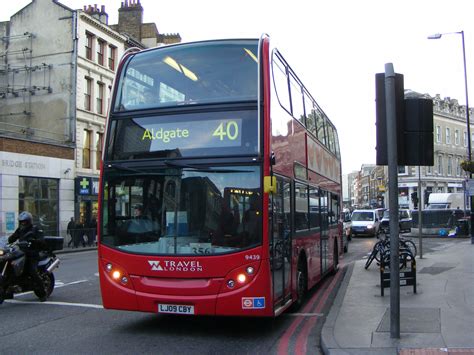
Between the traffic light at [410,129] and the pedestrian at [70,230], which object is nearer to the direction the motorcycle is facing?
the traffic light

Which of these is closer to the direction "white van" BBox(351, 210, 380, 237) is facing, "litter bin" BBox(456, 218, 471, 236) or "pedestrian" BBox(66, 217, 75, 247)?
the pedestrian

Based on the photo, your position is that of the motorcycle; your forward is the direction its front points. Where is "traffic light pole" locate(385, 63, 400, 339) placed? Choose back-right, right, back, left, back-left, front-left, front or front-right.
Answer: left

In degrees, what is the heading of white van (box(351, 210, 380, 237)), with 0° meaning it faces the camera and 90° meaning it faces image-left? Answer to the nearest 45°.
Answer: approximately 45°

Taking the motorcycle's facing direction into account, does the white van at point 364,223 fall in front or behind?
behind

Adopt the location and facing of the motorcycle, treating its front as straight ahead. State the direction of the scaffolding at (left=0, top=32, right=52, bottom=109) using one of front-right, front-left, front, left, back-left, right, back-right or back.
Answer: back-right

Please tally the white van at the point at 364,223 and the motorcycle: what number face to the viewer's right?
0

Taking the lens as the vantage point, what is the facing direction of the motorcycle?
facing the viewer and to the left of the viewer

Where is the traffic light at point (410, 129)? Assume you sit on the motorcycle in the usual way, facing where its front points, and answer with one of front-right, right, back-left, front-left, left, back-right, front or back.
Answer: left
